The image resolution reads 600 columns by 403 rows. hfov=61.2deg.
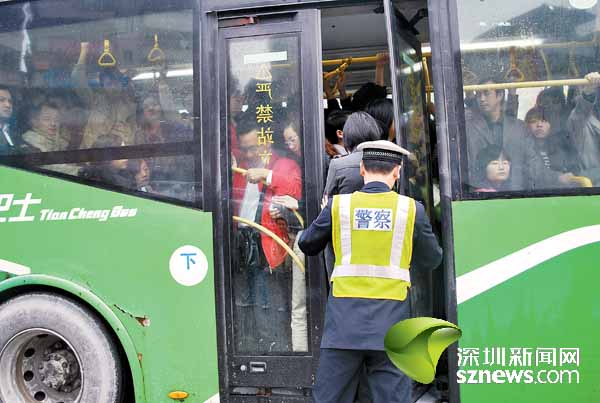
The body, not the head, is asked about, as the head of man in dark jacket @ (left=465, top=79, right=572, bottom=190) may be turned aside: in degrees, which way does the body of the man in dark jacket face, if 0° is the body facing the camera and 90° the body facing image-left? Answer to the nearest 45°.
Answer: approximately 0°

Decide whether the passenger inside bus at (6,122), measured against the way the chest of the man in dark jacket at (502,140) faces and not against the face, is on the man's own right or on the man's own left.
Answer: on the man's own right

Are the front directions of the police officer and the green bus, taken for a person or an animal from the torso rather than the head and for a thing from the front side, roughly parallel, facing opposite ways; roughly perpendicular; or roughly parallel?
roughly perpendicular

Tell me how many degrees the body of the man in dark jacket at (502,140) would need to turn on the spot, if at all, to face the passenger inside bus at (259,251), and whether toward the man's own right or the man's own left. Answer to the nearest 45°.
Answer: approximately 90° to the man's own right

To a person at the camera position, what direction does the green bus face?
facing to the right of the viewer

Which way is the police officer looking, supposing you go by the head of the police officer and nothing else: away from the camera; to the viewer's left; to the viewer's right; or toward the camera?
away from the camera

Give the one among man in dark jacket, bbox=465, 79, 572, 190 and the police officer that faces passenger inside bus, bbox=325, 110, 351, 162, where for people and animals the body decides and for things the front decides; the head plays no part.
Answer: the police officer

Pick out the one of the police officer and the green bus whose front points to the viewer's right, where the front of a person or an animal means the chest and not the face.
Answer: the green bus

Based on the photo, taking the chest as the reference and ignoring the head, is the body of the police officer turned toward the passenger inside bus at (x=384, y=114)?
yes

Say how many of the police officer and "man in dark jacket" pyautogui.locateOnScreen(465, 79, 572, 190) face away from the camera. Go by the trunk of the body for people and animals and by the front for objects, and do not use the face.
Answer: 1

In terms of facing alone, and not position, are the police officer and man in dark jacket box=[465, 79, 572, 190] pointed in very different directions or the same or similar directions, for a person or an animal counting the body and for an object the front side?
very different directions

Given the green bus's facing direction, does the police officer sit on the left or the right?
on its right

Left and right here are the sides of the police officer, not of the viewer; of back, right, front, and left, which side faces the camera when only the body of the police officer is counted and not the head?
back
